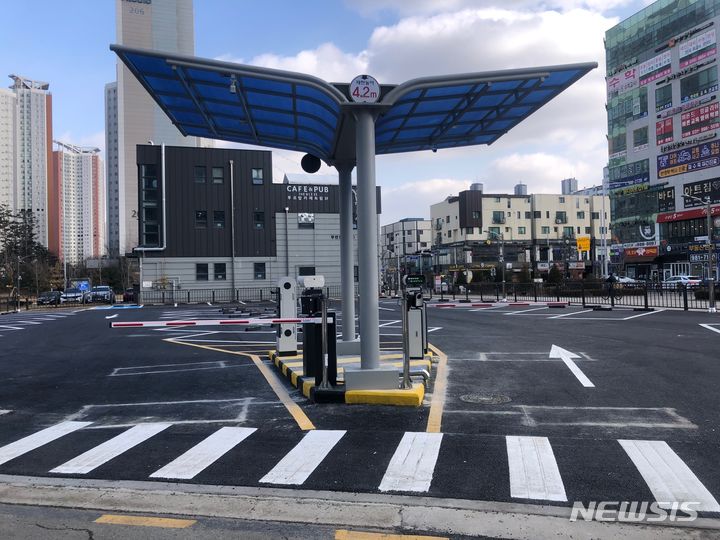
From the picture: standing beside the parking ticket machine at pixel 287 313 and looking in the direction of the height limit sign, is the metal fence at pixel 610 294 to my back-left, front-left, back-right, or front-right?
back-left

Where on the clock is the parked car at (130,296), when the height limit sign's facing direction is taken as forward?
The parked car is roughly at 5 o'clock from the height limit sign.

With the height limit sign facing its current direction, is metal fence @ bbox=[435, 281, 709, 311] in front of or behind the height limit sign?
behind

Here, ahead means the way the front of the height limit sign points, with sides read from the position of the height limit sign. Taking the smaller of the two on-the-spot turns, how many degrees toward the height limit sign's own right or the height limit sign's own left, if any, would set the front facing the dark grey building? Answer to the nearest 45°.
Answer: approximately 180°

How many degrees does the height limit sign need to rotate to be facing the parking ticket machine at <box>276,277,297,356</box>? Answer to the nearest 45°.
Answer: approximately 135° to its right

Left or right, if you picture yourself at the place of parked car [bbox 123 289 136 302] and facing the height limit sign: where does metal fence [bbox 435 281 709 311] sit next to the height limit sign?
left

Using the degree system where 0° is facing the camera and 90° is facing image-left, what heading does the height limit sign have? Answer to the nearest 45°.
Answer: approximately 0°
